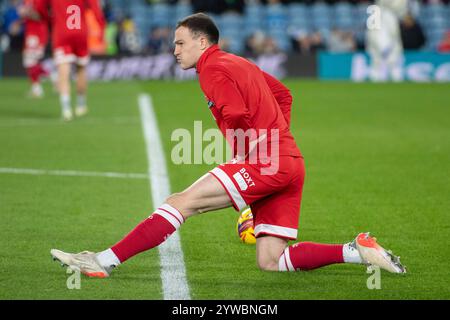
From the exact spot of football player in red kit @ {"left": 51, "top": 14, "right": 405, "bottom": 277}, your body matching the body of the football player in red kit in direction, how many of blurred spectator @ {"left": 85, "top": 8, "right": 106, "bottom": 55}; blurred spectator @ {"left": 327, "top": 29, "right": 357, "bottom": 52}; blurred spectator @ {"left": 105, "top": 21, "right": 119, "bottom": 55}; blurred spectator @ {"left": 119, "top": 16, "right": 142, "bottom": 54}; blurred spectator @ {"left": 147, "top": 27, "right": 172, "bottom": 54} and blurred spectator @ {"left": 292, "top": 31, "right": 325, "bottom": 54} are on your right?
6

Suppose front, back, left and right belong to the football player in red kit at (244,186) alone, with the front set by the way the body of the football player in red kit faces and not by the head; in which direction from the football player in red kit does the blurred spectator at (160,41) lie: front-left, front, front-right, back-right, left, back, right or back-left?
right

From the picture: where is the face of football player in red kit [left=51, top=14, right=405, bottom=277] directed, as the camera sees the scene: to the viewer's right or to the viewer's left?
to the viewer's left

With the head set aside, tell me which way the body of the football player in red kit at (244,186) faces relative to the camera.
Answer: to the viewer's left

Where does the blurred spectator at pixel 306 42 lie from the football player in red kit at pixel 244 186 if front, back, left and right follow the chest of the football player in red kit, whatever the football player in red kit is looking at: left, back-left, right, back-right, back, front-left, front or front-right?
right

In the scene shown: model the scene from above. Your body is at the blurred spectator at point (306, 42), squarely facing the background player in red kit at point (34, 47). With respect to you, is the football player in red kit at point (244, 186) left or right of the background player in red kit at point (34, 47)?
left

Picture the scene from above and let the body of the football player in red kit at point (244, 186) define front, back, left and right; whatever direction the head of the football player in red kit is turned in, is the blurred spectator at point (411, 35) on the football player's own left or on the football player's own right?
on the football player's own right

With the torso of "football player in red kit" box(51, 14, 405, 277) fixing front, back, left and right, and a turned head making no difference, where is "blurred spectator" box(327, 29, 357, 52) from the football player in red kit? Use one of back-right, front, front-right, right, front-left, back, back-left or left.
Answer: right
